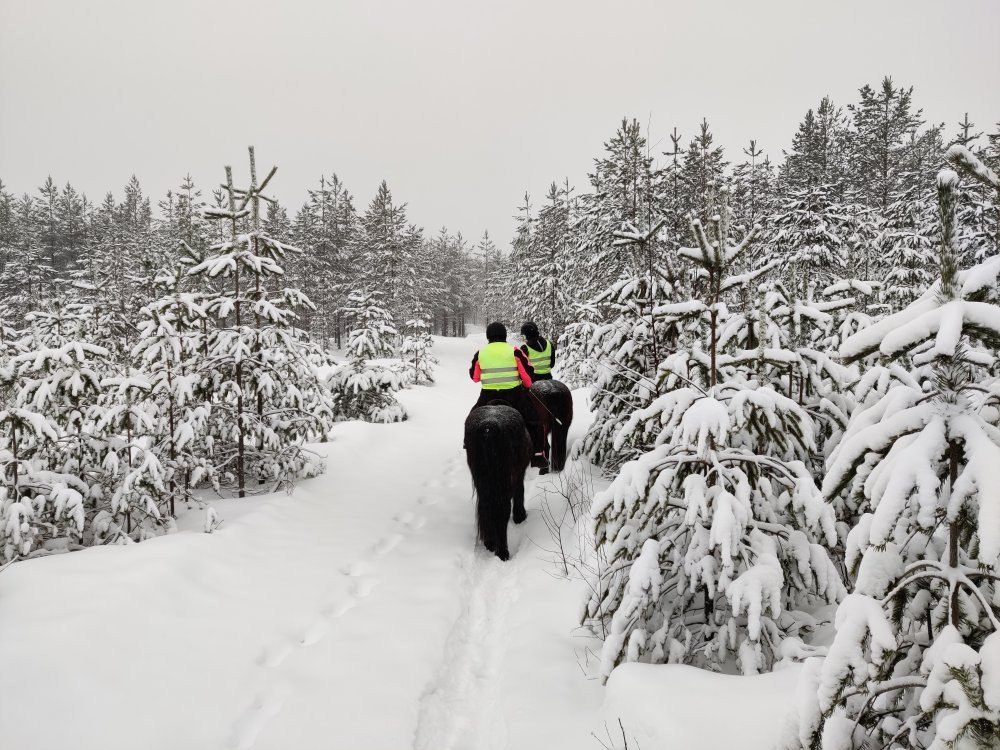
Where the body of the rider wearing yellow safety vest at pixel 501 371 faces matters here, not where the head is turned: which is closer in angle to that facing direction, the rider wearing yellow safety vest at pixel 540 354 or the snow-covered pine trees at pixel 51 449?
the rider wearing yellow safety vest

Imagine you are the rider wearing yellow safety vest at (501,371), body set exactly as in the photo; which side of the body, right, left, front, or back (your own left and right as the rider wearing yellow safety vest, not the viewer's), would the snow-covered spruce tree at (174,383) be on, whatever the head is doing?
left

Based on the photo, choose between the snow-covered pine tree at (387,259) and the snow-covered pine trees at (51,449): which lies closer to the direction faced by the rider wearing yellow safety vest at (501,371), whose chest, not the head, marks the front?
the snow-covered pine tree

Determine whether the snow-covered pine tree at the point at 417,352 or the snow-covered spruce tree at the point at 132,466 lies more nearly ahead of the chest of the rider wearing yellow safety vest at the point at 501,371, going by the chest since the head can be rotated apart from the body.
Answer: the snow-covered pine tree

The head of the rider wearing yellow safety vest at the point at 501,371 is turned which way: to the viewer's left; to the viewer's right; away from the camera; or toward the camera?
away from the camera

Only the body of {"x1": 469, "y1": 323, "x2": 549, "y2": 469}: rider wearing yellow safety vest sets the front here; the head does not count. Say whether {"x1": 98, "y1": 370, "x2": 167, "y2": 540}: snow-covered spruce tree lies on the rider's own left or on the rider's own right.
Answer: on the rider's own left

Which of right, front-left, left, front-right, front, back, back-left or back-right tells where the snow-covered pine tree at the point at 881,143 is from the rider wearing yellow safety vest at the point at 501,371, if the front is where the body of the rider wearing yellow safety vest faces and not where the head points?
front-right

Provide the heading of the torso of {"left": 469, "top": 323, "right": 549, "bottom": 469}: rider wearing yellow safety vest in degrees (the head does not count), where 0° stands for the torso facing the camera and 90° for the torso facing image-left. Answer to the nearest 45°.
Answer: approximately 180°
